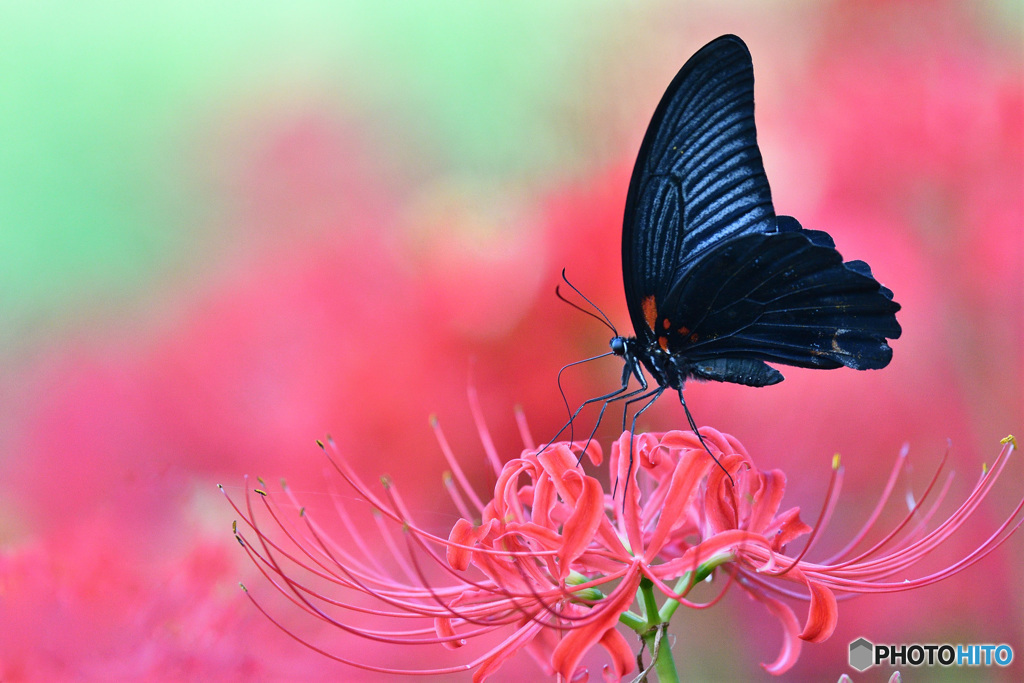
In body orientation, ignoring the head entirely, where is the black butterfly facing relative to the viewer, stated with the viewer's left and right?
facing to the left of the viewer
